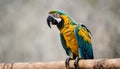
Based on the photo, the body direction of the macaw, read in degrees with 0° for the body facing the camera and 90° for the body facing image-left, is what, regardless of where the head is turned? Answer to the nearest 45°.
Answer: approximately 45°
